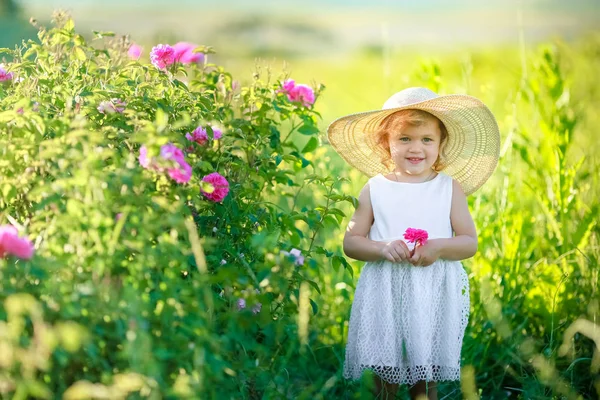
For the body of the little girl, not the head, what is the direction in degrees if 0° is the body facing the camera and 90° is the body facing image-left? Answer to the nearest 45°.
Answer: approximately 0°

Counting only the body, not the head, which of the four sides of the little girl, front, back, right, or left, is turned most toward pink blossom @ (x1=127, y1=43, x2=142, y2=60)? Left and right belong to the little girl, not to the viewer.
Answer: right

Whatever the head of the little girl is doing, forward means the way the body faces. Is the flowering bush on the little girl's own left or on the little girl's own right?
on the little girl's own right
